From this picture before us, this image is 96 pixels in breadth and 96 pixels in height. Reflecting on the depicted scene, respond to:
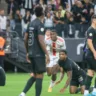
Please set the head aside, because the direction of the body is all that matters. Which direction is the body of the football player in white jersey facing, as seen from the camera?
toward the camera

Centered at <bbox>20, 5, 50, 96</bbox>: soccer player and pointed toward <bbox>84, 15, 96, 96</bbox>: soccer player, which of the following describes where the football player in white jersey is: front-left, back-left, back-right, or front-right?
front-left

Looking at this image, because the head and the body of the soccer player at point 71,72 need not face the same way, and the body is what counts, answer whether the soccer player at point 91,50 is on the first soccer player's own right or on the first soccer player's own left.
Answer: on the first soccer player's own left

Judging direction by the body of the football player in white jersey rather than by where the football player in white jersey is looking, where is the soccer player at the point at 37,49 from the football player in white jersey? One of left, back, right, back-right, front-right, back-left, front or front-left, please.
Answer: front

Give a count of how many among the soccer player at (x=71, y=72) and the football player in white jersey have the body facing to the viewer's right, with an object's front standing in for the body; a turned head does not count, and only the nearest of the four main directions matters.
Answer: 0

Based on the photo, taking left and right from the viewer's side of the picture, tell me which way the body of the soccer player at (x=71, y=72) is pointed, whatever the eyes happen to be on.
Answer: facing the viewer and to the left of the viewer

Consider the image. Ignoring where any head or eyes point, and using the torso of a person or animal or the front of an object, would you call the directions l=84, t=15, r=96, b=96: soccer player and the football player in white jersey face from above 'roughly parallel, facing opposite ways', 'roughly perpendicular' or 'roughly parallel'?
roughly perpendicular
